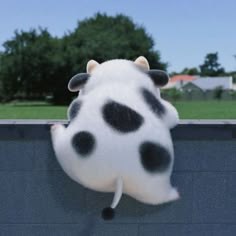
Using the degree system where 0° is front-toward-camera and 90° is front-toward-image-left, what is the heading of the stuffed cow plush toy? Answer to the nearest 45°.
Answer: approximately 180°
